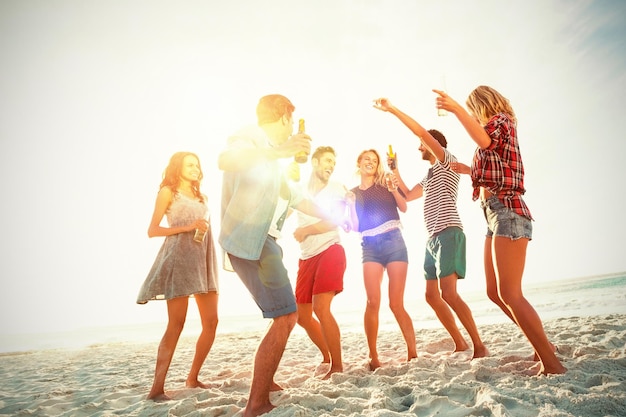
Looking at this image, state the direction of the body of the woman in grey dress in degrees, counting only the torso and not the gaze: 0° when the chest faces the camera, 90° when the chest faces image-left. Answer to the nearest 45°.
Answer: approximately 315°

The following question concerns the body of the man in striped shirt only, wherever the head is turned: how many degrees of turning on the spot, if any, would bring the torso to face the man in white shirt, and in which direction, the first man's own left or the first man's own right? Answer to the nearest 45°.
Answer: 0° — they already face them

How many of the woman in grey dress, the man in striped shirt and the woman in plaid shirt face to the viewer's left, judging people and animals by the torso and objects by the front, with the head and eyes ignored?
2

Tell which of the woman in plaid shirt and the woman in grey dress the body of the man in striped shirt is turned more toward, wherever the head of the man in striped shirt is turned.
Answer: the woman in grey dress

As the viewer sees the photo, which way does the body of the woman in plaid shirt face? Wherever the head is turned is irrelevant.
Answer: to the viewer's left

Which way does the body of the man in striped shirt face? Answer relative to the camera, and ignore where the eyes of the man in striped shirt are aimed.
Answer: to the viewer's left

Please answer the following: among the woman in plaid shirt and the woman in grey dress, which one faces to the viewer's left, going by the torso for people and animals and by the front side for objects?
the woman in plaid shirt
